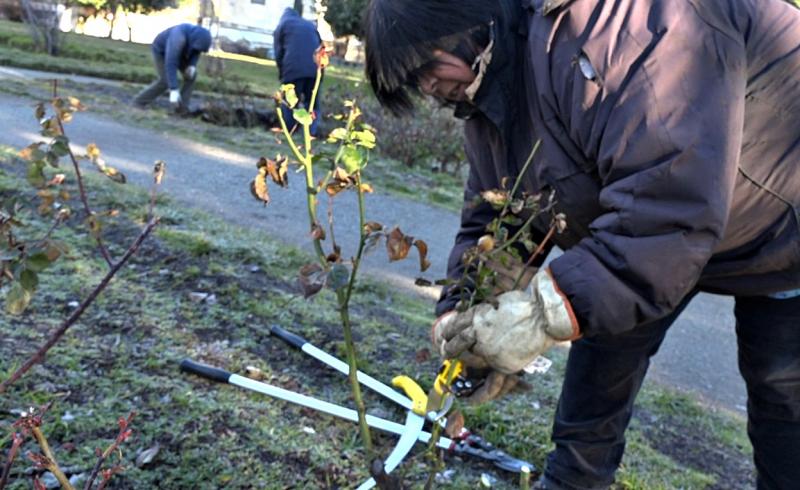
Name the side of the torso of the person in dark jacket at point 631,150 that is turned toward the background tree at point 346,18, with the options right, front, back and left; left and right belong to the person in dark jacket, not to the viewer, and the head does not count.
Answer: right

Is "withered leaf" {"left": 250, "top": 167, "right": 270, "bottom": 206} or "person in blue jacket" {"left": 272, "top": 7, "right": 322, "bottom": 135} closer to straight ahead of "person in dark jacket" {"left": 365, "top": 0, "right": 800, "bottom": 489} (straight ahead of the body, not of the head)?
the withered leaf

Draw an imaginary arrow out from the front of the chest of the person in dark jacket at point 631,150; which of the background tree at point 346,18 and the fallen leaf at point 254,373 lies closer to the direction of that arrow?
the fallen leaf

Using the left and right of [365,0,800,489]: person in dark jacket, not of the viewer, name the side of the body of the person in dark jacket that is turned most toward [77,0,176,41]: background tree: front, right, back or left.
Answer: right

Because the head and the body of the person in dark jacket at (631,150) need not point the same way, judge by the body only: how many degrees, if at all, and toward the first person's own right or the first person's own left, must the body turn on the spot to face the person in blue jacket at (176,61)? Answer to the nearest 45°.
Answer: approximately 90° to the first person's own right

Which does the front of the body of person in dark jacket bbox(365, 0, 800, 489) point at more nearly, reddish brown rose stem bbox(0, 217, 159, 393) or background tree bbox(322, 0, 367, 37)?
the reddish brown rose stem

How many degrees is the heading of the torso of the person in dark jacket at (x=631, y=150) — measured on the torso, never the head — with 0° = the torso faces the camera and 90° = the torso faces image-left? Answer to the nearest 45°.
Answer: approximately 45°

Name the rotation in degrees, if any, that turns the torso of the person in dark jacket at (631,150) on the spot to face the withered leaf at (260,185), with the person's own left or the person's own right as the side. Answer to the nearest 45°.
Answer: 0° — they already face it

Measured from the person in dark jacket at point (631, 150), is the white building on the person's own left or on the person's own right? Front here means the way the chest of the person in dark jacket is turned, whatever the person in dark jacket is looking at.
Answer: on the person's own right
